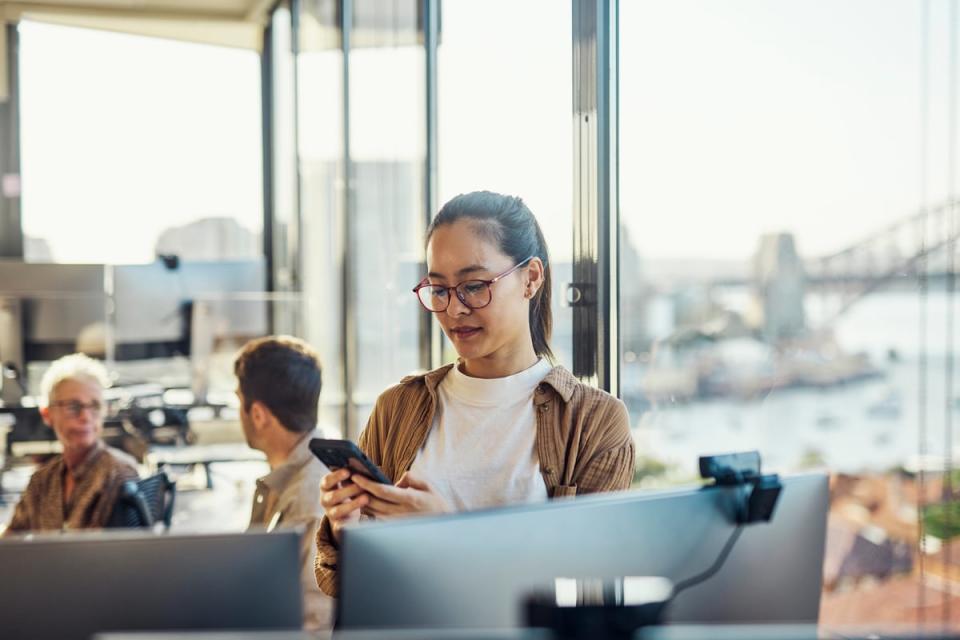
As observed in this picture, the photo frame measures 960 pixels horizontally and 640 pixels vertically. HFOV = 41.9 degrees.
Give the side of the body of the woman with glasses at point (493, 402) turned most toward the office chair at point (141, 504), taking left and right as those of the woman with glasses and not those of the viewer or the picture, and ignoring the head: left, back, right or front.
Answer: right

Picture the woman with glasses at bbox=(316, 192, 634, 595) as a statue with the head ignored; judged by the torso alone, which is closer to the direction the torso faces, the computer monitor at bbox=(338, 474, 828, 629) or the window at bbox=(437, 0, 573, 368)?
the computer monitor

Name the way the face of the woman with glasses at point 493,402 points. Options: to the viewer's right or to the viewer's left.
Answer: to the viewer's left

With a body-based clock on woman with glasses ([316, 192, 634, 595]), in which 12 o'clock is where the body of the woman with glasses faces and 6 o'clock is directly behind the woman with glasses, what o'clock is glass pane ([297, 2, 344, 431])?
The glass pane is roughly at 4 o'clock from the woman with glasses.

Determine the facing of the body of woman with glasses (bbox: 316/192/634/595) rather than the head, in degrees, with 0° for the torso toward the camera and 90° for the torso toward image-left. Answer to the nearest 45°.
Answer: approximately 45°

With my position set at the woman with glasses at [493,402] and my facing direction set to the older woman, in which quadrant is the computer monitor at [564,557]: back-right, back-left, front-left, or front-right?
back-left

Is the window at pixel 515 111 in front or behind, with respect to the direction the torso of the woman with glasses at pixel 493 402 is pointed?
behind

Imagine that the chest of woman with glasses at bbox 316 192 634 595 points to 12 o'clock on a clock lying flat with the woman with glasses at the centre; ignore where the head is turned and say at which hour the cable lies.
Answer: The cable is roughly at 10 o'clock from the woman with glasses.

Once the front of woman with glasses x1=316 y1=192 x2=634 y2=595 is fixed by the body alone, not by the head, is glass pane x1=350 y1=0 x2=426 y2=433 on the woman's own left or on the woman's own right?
on the woman's own right

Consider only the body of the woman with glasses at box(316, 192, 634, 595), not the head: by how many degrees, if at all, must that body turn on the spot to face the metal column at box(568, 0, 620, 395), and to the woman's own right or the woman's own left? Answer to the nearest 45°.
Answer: approximately 180°

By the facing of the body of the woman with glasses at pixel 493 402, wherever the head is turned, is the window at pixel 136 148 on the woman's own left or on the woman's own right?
on the woman's own right

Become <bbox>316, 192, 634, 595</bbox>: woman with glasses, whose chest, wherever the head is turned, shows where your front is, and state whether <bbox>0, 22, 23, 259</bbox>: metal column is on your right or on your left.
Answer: on your right
